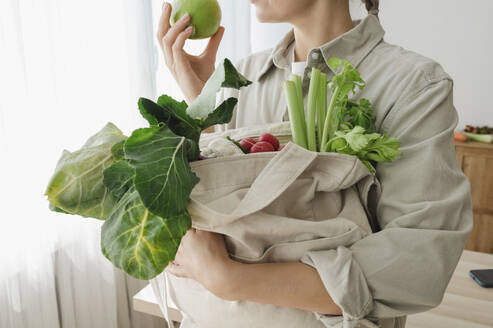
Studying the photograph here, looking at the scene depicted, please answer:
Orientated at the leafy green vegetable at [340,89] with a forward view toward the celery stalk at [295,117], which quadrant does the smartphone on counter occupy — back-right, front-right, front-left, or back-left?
back-right

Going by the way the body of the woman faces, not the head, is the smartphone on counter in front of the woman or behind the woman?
behind

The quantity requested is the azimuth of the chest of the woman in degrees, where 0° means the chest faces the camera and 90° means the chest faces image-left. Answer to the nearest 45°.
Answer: approximately 45°
